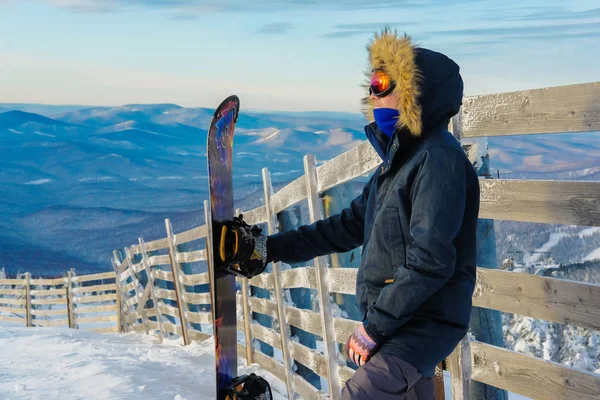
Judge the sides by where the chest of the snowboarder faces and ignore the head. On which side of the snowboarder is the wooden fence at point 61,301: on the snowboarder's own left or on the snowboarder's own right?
on the snowboarder's own right

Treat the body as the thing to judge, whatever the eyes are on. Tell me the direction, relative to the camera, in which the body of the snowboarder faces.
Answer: to the viewer's left

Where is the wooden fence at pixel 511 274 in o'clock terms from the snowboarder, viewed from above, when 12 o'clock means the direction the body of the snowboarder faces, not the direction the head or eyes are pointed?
The wooden fence is roughly at 4 o'clock from the snowboarder.
